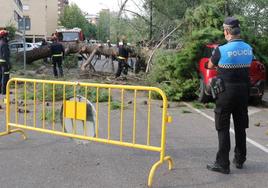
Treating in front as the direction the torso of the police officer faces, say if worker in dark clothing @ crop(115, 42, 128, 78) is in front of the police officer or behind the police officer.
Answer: in front

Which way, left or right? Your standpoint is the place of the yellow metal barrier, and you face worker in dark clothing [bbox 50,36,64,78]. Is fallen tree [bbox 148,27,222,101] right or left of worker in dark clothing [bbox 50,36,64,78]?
right

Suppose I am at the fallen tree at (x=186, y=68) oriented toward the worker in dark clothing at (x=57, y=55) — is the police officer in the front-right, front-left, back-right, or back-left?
back-left

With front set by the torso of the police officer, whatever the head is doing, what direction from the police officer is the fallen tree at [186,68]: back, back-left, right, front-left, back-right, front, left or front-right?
front-right

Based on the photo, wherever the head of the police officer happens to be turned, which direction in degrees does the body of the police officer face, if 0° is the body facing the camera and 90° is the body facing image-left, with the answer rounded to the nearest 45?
approximately 135°

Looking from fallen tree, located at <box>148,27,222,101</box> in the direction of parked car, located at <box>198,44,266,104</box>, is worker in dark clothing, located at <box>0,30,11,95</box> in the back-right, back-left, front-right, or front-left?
back-right
